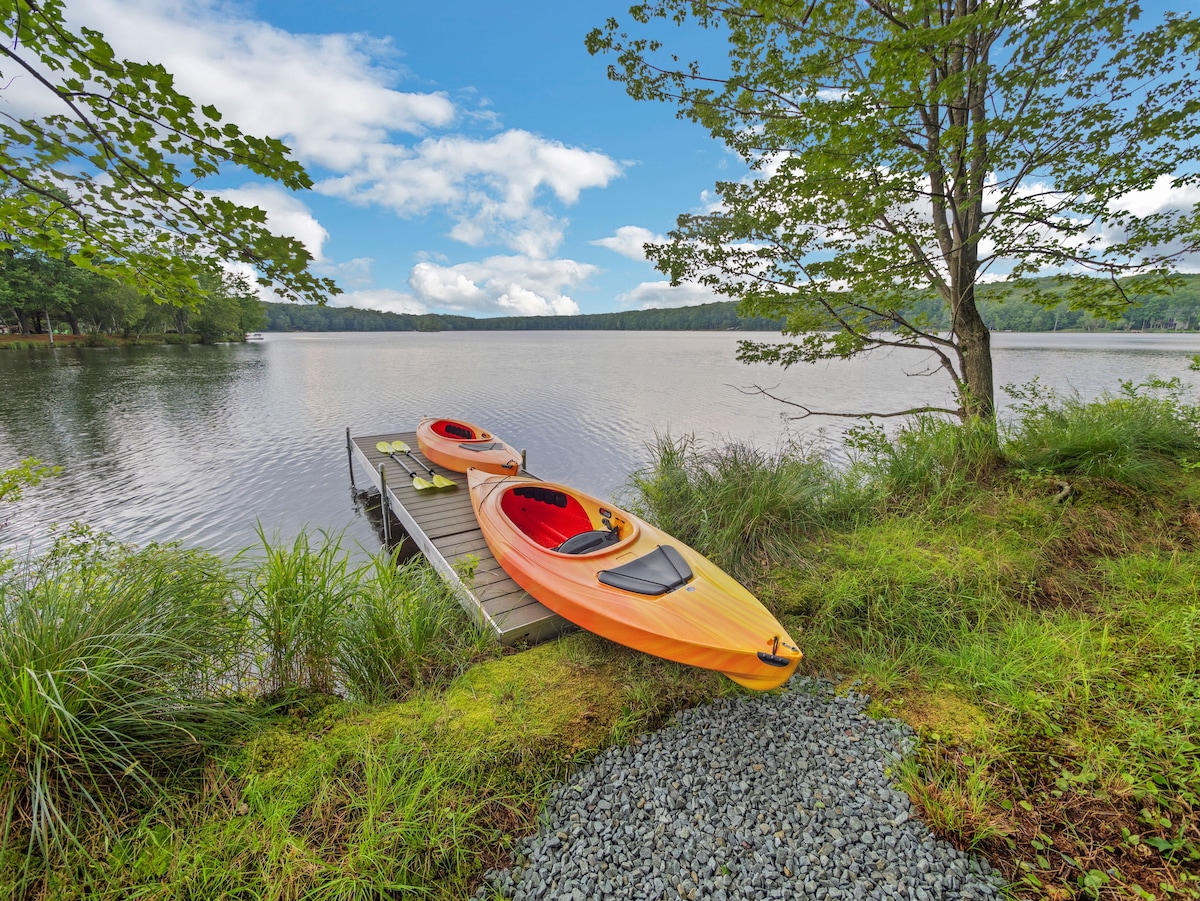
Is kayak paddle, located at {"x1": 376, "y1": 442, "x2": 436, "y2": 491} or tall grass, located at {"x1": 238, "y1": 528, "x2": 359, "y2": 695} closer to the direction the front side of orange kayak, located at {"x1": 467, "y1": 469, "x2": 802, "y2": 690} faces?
the kayak paddle

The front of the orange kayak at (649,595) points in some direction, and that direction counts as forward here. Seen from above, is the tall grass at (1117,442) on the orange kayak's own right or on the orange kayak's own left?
on the orange kayak's own right

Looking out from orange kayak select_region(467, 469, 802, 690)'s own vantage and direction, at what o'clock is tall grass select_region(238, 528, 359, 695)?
The tall grass is roughly at 10 o'clock from the orange kayak.

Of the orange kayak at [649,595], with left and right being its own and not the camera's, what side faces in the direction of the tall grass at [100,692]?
left

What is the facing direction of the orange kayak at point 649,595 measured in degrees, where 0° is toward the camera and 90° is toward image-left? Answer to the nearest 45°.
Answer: approximately 135°

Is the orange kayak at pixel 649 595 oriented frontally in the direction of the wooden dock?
yes

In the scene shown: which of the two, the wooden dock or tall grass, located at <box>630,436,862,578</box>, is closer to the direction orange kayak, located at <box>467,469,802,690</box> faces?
the wooden dock

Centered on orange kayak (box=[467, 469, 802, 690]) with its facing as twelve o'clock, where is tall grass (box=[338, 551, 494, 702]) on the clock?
The tall grass is roughly at 10 o'clock from the orange kayak.

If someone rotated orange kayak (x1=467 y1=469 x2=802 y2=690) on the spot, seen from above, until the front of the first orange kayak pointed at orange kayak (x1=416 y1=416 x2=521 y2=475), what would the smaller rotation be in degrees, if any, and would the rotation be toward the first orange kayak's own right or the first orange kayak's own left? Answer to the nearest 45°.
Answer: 0° — it already faces it

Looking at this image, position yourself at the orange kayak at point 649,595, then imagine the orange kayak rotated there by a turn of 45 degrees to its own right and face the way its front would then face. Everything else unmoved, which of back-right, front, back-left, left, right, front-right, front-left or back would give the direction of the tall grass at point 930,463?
front-right

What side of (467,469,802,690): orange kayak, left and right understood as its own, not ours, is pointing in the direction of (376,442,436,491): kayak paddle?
front

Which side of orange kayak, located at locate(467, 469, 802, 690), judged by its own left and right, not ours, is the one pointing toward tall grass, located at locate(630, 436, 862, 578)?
right
